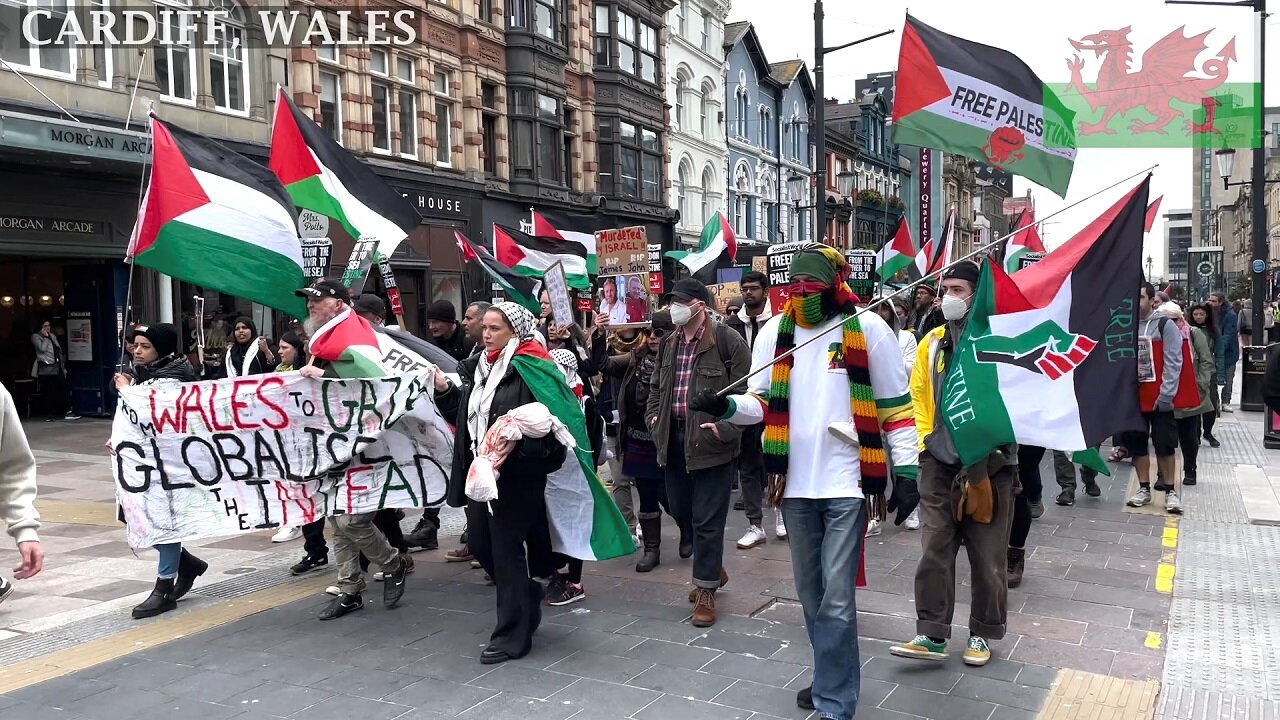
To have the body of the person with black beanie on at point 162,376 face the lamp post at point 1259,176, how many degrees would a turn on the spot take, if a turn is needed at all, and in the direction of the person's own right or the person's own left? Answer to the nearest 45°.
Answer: approximately 135° to the person's own left

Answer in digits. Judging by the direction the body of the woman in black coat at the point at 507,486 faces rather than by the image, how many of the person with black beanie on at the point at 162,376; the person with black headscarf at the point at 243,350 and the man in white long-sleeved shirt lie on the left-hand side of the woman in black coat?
1

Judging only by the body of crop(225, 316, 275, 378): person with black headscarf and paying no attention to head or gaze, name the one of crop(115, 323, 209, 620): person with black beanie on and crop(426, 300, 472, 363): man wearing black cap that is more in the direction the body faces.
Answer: the person with black beanie on

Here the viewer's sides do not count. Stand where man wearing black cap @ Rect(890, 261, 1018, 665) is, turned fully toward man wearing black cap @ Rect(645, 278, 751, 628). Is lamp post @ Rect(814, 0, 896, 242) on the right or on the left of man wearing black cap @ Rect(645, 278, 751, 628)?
right

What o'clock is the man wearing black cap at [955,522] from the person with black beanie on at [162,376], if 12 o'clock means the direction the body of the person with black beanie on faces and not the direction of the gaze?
The man wearing black cap is roughly at 9 o'clock from the person with black beanie on.

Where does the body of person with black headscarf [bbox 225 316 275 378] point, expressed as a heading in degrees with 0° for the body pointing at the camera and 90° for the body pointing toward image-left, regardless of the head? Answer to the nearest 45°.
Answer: approximately 45°
